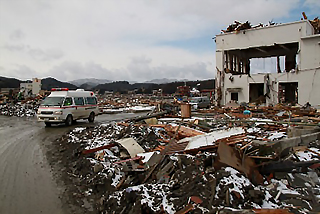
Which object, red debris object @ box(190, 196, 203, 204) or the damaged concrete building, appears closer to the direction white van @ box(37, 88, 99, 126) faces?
the red debris object

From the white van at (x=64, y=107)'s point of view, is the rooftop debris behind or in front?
behind

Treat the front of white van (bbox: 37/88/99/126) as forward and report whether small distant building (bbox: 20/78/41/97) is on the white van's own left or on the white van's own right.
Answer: on the white van's own right

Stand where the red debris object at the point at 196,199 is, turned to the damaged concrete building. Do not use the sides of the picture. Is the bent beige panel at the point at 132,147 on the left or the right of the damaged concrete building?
left

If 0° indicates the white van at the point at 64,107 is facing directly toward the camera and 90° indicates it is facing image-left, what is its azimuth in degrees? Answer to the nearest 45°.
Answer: approximately 45°

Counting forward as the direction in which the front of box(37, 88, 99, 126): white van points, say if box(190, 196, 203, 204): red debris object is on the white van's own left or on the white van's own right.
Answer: on the white van's own left

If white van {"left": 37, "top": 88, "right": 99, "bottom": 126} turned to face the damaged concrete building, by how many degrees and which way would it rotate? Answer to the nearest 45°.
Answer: approximately 135° to its left

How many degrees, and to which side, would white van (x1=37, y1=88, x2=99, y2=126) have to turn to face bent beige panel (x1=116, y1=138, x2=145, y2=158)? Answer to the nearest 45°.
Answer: approximately 45° to its left
